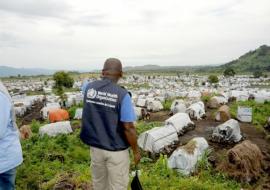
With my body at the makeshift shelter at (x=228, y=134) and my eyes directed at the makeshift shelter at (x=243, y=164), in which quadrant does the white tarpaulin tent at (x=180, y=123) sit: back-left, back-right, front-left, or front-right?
back-right

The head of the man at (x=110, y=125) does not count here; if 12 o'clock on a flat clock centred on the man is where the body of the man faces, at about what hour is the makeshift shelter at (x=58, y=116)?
The makeshift shelter is roughly at 10 o'clock from the man.

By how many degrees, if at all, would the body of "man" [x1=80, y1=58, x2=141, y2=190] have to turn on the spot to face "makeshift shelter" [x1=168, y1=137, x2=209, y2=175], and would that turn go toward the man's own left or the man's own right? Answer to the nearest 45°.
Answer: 0° — they already face it

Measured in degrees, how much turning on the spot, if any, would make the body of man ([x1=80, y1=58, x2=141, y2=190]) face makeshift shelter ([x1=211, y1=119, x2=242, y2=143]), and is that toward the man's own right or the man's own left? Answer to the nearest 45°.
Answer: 0° — they already face it

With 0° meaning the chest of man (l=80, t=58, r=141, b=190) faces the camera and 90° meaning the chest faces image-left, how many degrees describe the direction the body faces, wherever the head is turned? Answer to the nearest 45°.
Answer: approximately 225°

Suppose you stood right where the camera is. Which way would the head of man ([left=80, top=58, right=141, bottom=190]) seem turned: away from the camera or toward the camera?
away from the camera
